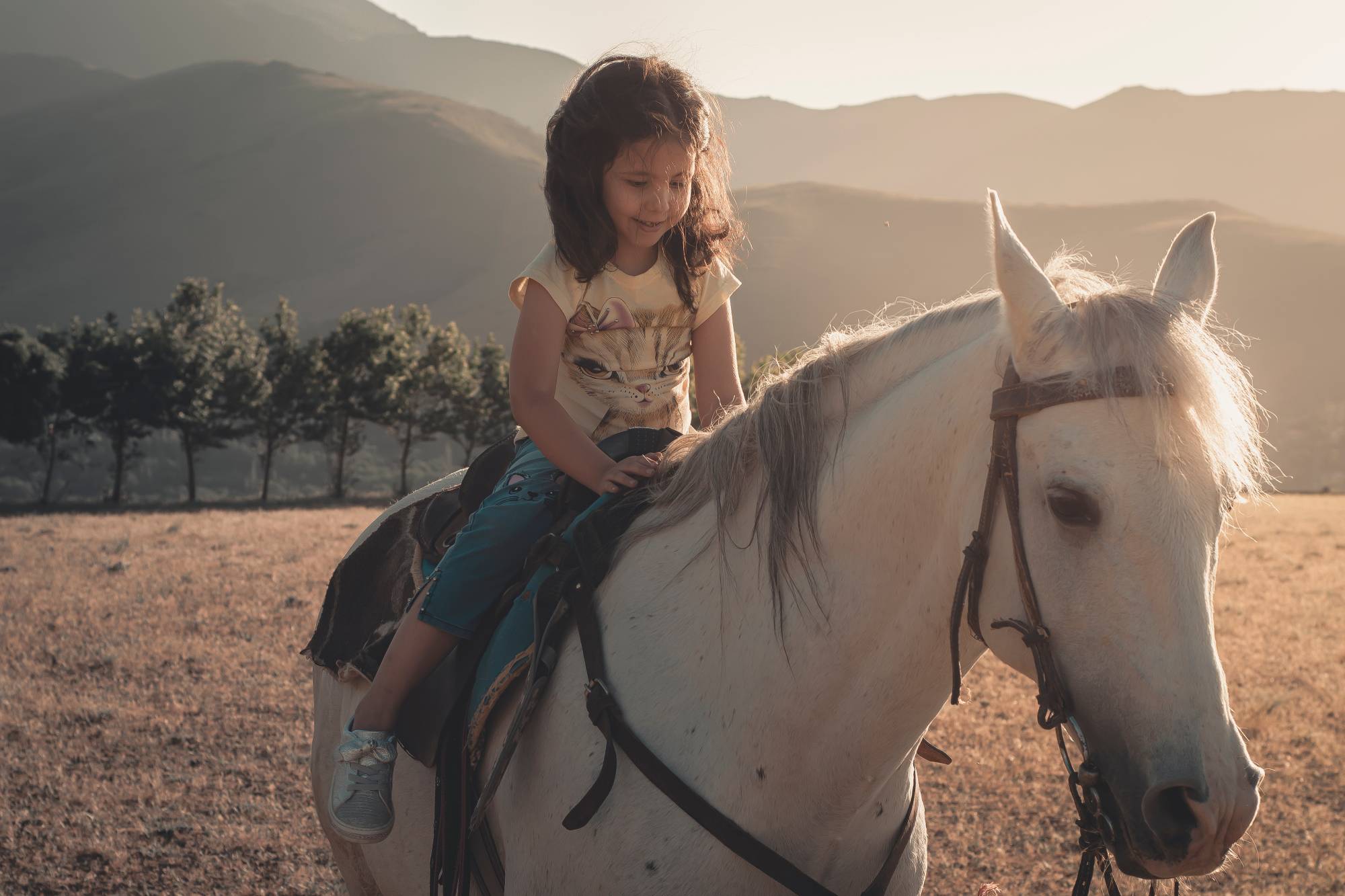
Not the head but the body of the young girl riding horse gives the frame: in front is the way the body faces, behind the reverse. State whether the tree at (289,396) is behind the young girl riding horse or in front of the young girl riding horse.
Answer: behind

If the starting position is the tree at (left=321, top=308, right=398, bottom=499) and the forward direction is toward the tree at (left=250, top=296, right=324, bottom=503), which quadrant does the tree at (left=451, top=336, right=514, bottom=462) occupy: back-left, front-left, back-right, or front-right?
back-right

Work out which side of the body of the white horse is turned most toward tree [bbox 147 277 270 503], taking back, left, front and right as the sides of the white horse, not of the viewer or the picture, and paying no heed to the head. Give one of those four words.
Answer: back

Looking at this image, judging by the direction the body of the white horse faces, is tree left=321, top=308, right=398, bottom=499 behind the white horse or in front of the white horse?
behind

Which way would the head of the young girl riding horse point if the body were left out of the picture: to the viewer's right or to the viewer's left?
to the viewer's right

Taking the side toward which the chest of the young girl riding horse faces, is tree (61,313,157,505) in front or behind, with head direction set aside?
behind

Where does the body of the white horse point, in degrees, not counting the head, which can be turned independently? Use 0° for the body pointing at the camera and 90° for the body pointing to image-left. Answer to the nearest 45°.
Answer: approximately 315°

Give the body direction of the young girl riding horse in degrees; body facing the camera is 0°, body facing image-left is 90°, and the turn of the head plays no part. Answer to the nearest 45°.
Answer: approximately 315°

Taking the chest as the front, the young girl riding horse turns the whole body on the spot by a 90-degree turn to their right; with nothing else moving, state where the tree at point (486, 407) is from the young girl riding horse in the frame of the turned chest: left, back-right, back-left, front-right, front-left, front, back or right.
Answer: back-right

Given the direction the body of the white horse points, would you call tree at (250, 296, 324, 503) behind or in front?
behind

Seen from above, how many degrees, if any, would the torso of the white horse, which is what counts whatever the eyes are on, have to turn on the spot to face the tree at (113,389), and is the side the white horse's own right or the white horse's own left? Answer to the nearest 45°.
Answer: approximately 180°
